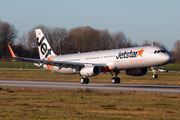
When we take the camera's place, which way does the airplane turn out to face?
facing the viewer and to the right of the viewer
